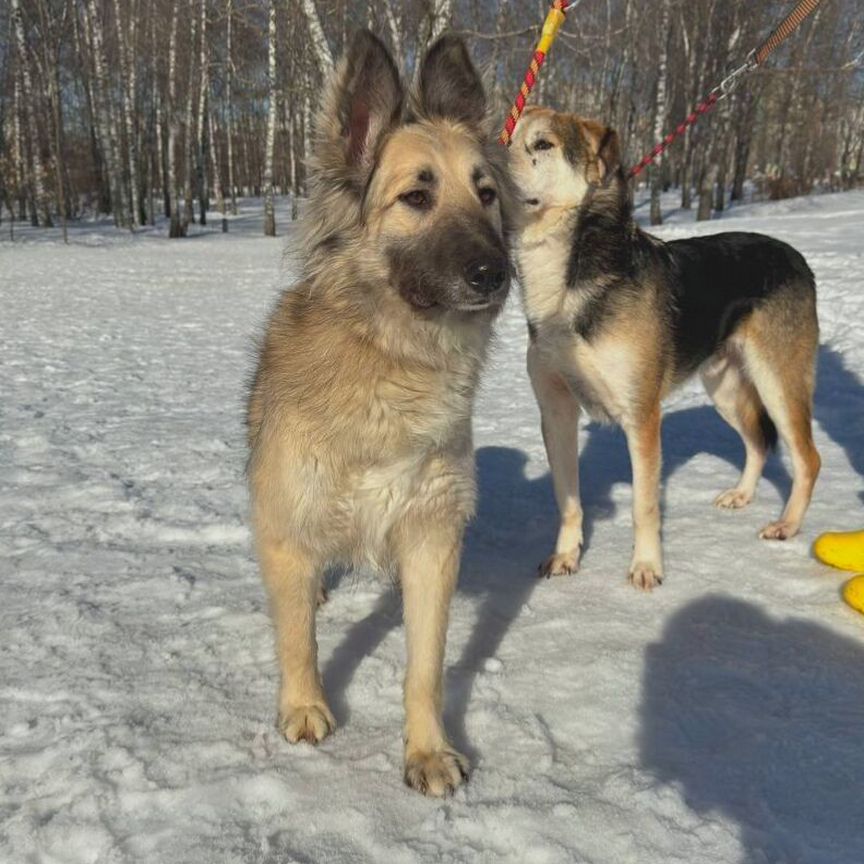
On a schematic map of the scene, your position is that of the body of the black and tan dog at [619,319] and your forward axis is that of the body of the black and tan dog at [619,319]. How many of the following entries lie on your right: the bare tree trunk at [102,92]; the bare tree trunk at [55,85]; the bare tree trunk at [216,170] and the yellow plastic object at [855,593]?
3

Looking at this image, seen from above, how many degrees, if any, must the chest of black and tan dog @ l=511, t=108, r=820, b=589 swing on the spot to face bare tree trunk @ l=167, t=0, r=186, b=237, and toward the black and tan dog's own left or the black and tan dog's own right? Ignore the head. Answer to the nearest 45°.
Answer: approximately 90° to the black and tan dog's own right

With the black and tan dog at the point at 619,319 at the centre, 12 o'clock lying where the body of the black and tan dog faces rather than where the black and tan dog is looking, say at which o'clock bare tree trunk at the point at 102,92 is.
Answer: The bare tree trunk is roughly at 3 o'clock from the black and tan dog.

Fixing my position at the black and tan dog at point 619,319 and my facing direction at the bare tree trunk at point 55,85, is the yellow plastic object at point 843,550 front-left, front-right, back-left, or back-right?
back-right

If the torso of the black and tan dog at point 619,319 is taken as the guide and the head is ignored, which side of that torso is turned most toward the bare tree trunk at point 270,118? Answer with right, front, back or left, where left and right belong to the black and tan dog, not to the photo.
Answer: right

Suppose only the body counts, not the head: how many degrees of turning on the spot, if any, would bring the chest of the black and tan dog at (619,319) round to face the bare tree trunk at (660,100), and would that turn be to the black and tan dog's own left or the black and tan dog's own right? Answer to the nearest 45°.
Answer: approximately 135° to the black and tan dog's own right

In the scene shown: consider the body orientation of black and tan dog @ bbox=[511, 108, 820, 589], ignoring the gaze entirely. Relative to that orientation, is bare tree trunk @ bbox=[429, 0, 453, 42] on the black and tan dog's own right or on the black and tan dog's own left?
on the black and tan dog's own right

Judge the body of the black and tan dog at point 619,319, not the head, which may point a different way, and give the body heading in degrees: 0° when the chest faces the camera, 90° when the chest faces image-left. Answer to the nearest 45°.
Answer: approximately 45°
